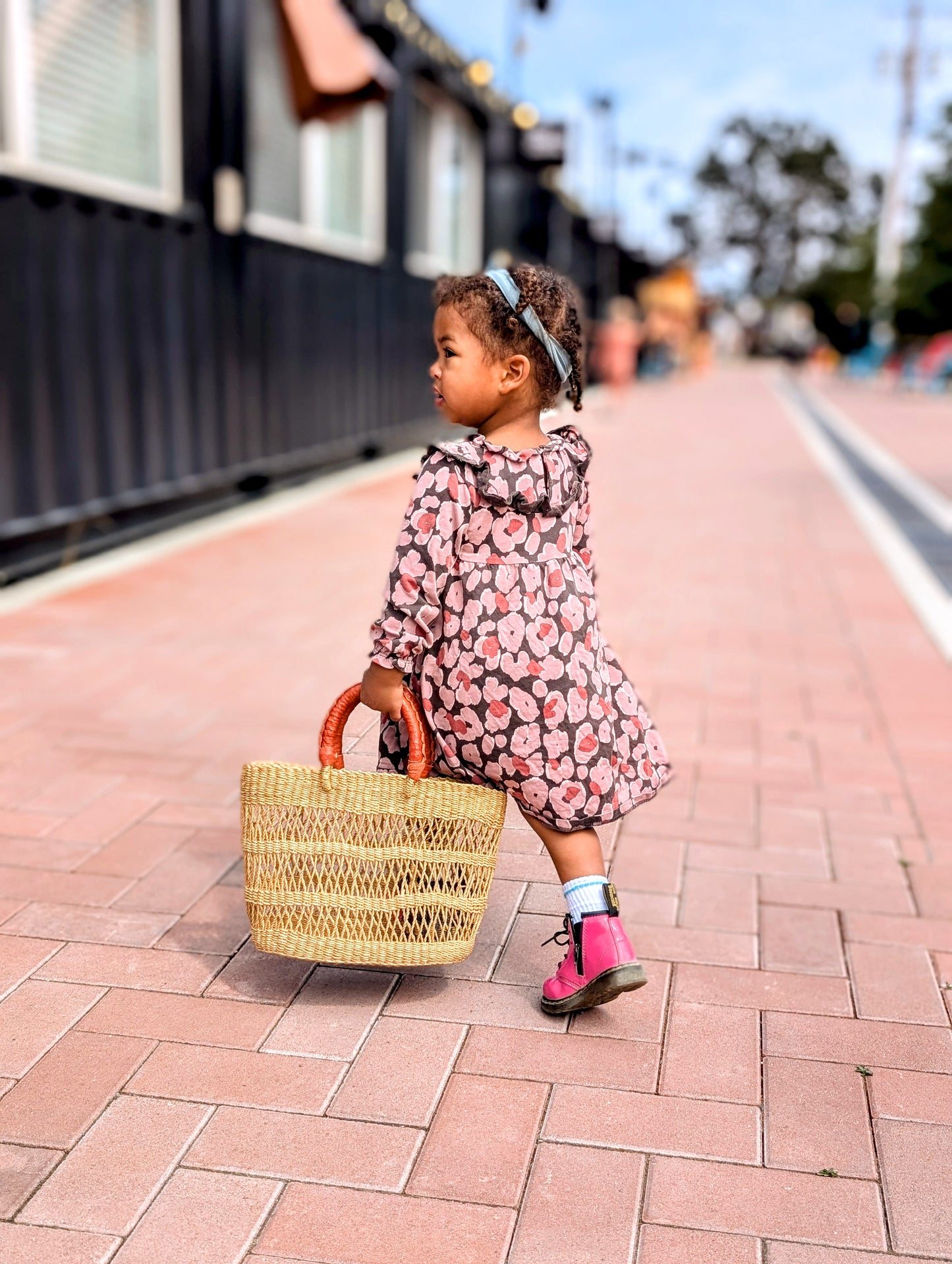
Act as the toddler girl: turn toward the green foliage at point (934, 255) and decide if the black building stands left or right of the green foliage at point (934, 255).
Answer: left

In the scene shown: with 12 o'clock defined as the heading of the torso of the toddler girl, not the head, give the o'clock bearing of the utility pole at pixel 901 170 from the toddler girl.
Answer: The utility pole is roughly at 2 o'clock from the toddler girl.

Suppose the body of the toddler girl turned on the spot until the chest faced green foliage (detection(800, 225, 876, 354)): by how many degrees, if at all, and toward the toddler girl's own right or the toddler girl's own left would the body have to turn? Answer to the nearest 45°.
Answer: approximately 45° to the toddler girl's own right

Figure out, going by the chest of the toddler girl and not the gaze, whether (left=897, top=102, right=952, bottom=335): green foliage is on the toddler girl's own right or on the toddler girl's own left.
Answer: on the toddler girl's own right

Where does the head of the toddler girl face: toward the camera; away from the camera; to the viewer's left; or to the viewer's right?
to the viewer's left

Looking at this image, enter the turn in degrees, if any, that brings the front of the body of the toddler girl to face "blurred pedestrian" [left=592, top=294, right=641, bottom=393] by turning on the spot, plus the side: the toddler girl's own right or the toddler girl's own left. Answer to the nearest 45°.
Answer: approximately 45° to the toddler girl's own right

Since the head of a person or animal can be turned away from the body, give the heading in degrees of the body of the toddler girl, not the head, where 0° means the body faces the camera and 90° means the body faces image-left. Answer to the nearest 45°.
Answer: approximately 135°
